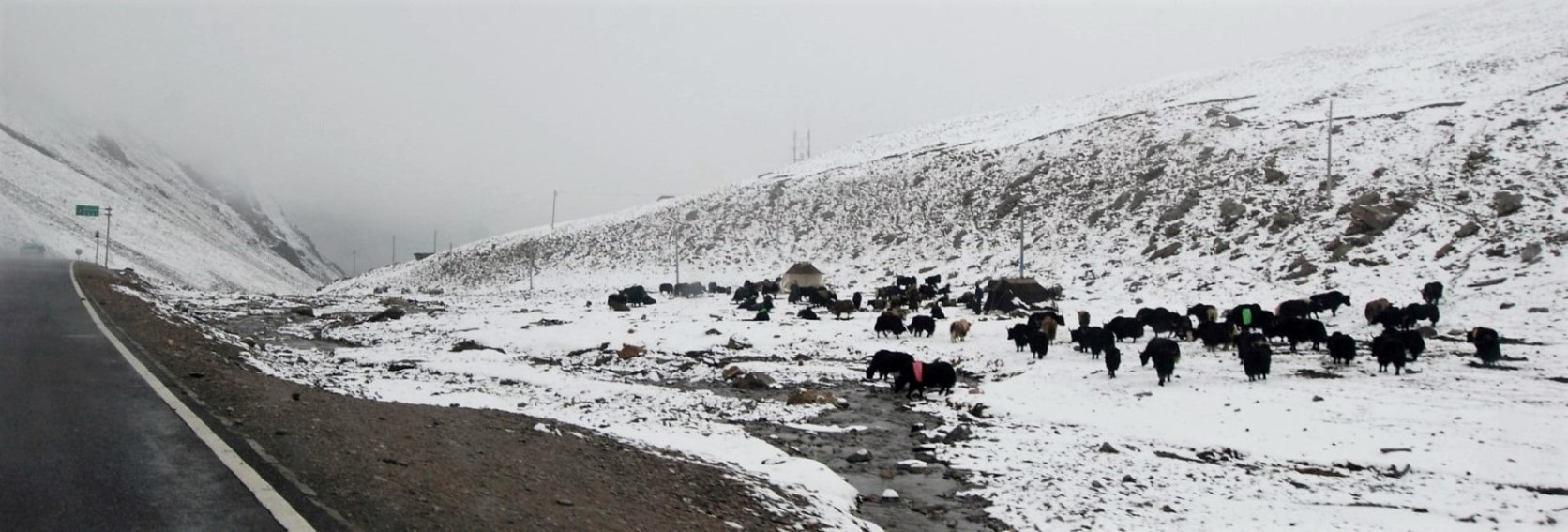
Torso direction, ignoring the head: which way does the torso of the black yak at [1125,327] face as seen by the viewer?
to the viewer's left

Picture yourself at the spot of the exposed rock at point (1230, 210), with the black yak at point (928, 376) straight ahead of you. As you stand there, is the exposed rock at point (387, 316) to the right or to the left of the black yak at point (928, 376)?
right

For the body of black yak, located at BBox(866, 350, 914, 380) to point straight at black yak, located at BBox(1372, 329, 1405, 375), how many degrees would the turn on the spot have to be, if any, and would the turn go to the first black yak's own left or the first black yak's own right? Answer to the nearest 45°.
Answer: approximately 180°

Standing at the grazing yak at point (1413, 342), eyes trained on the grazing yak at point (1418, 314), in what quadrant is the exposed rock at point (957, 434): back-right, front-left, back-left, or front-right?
back-left

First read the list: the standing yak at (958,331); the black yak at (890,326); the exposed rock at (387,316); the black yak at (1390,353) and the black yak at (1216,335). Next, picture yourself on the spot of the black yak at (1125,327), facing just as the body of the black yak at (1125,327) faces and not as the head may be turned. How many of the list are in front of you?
3

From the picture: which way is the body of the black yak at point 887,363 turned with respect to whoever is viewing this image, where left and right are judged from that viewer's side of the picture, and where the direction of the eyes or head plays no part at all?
facing to the left of the viewer

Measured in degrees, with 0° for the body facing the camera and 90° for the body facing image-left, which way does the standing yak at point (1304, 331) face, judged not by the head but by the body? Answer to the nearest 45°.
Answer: approximately 90°

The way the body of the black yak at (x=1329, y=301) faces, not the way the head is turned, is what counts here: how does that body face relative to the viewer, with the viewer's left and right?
facing to the right of the viewer

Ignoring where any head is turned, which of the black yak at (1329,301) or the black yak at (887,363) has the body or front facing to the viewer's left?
the black yak at (887,363)

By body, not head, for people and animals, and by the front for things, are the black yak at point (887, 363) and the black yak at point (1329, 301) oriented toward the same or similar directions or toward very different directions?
very different directions

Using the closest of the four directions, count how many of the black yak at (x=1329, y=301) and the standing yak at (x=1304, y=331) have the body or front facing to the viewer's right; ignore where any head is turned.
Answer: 1

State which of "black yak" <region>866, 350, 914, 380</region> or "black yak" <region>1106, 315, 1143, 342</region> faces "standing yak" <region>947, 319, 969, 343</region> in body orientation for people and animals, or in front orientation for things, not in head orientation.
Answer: "black yak" <region>1106, 315, 1143, 342</region>

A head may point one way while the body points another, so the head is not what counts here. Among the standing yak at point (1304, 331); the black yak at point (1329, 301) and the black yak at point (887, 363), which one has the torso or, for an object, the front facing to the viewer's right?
the black yak at point (1329, 301)

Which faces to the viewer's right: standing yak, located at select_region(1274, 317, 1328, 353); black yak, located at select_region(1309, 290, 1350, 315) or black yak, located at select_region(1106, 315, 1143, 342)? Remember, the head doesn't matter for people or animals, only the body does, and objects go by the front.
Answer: black yak, located at select_region(1309, 290, 1350, 315)

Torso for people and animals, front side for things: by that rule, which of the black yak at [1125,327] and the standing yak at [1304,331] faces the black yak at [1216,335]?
the standing yak
